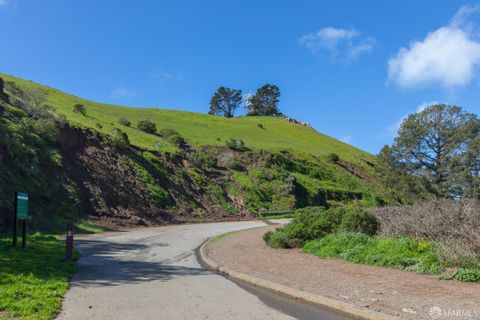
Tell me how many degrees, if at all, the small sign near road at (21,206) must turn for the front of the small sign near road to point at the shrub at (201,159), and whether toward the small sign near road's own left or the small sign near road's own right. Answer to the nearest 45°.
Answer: approximately 135° to the small sign near road's own left

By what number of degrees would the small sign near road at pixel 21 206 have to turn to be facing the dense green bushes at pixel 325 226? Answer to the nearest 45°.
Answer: approximately 90° to its left

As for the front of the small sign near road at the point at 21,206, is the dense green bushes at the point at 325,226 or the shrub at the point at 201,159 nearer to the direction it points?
the dense green bushes

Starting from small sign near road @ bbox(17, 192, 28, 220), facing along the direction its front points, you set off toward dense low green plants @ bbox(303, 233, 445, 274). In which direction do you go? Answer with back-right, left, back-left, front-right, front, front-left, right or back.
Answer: front-left

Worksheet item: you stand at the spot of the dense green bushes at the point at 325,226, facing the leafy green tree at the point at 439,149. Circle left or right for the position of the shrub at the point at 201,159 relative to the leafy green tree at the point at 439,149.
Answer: left

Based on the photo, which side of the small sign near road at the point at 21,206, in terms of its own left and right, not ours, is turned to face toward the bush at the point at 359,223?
left

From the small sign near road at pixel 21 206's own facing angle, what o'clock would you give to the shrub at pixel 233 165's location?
The shrub is roughly at 7 o'clock from the small sign near road.

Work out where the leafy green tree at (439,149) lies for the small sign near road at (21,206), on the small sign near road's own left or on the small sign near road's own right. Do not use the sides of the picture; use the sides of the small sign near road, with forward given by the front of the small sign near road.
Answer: on the small sign near road's own left

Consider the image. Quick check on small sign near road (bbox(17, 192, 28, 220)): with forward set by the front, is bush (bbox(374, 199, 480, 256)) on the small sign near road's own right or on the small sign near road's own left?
on the small sign near road's own left

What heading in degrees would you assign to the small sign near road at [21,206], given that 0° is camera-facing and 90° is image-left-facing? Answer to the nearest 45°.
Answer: approximately 0°
